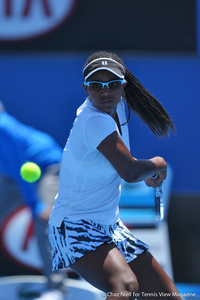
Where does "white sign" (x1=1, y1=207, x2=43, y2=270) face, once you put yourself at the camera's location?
facing the viewer

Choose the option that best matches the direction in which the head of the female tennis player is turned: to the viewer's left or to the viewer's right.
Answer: to the viewer's left
